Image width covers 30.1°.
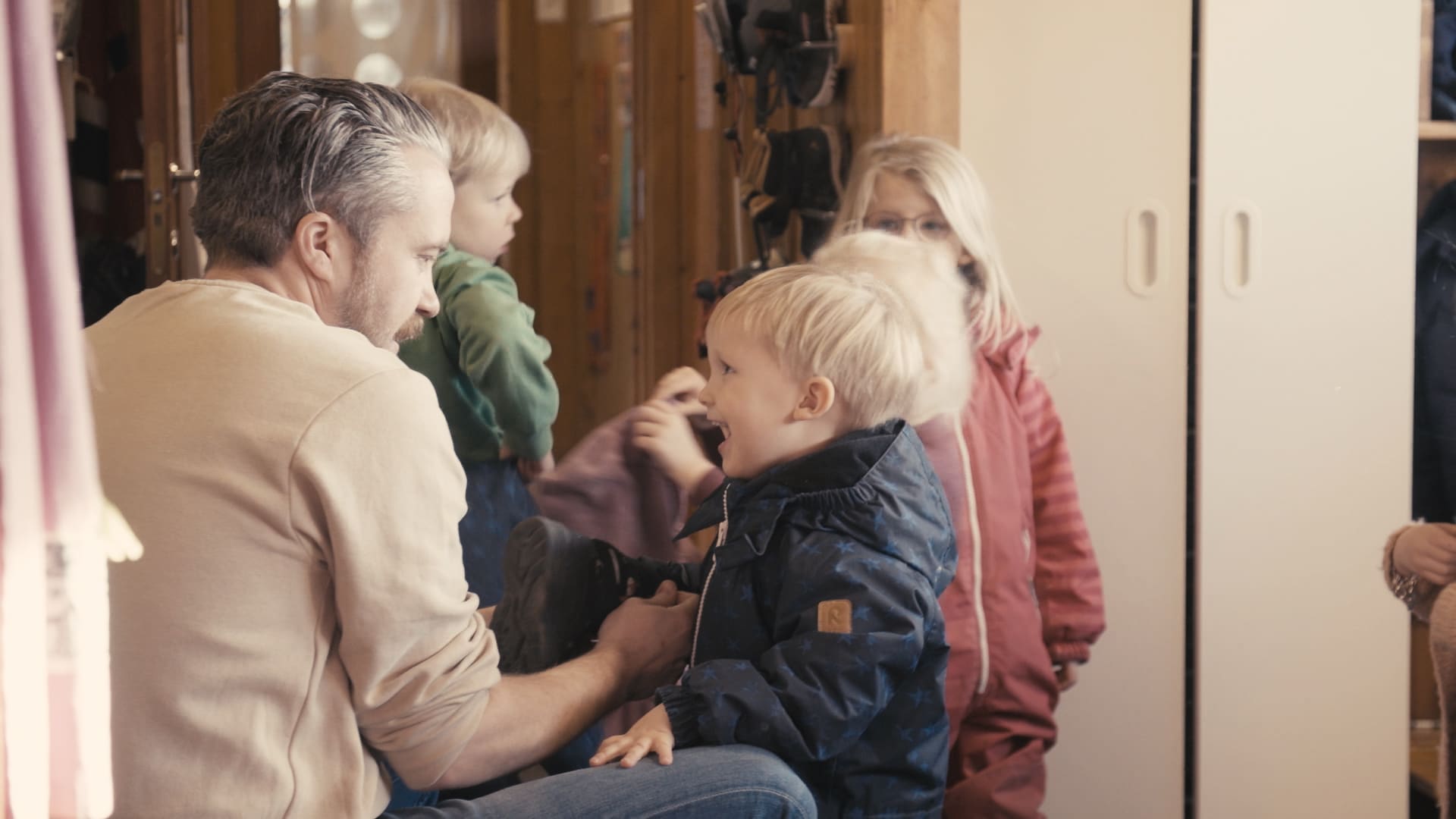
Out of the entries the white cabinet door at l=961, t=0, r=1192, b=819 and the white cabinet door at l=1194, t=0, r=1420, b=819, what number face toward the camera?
2

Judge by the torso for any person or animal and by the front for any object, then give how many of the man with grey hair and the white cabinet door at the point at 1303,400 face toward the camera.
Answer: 1

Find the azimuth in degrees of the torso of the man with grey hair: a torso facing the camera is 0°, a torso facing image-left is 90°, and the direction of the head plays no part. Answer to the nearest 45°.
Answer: approximately 225°

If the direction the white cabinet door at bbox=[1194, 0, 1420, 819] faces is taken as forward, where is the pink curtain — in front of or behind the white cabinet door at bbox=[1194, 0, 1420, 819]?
in front

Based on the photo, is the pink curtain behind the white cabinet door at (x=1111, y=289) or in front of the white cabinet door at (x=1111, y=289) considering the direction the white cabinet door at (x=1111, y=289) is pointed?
in front

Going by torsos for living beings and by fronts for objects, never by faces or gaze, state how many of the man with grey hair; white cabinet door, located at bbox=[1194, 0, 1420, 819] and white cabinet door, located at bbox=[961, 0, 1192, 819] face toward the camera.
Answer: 2

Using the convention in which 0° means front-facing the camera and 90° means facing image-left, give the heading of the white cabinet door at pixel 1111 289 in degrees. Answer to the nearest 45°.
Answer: approximately 0°

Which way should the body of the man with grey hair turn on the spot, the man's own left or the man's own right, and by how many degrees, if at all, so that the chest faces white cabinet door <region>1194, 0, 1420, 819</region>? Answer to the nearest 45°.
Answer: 0° — they already face it
